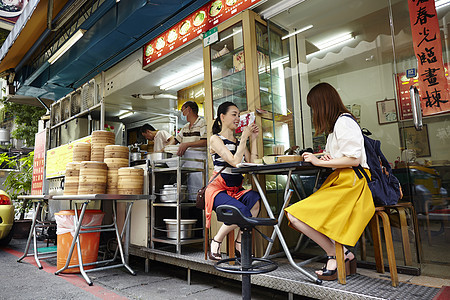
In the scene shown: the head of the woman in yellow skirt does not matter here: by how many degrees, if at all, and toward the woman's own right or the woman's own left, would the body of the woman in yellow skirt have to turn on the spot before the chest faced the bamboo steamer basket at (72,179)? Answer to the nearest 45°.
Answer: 0° — they already face it

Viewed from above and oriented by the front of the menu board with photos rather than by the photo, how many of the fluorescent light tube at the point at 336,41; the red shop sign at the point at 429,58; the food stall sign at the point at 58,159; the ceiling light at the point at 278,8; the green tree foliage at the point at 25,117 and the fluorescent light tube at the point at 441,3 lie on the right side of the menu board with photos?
2

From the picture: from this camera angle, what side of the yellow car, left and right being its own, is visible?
back

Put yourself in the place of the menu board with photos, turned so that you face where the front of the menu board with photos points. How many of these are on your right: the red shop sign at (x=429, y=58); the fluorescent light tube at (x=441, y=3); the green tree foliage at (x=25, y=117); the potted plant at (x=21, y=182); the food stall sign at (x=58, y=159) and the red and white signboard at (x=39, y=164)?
4

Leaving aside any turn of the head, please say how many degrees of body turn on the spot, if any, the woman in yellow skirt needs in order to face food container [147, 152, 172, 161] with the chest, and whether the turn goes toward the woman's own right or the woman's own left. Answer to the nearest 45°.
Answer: approximately 45° to the woman's own right

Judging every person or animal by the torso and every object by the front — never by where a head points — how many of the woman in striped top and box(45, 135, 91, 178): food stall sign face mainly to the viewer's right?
1

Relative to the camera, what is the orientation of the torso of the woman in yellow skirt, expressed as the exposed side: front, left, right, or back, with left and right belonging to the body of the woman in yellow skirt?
left

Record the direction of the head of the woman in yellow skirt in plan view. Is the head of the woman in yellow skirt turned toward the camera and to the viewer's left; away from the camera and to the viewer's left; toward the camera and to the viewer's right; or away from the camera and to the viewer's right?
away from the camera and to the viewer's left

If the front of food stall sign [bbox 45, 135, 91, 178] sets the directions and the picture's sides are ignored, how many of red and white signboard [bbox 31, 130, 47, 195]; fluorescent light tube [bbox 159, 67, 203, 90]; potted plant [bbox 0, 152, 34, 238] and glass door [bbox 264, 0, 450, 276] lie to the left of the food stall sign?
2
